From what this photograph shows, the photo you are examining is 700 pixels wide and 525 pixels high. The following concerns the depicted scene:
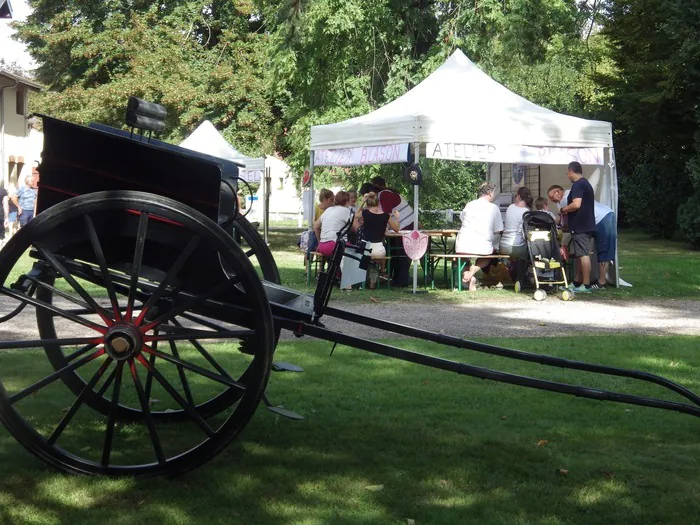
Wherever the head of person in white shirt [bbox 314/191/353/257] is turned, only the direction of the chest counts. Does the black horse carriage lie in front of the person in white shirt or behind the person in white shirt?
behind

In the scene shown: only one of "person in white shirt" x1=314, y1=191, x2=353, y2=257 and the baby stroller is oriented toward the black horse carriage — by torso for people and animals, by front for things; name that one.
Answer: the baby stroller

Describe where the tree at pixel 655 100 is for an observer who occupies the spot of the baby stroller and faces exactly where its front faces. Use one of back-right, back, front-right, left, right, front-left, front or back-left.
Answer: back

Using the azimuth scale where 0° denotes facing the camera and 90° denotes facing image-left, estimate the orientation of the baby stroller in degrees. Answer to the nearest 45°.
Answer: approximately 0°

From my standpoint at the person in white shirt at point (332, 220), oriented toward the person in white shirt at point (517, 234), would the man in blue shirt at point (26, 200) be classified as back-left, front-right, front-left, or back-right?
back-left

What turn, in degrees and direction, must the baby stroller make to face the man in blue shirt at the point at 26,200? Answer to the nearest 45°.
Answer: approximately 135° to its right

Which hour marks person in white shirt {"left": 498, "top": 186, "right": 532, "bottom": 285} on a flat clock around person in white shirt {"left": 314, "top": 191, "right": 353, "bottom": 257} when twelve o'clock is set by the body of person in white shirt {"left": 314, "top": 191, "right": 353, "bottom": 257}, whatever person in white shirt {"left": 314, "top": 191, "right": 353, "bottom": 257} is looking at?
person in white shirt {"left": 498, "top": 186, "right": 532, "bottom": 285} is roughly at 2 o'clock from person in white shirt {"left": 314, "top": 191, "right": 353, "bottom": 257}.

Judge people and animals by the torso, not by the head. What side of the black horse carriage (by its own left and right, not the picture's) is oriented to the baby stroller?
left

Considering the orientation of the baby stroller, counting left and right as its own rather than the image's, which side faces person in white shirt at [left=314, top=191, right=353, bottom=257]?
right

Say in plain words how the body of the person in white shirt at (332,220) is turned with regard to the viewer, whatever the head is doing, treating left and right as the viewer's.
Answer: facing away from the viewer and to the right of the viewer

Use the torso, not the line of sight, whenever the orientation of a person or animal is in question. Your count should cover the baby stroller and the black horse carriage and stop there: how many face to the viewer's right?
1

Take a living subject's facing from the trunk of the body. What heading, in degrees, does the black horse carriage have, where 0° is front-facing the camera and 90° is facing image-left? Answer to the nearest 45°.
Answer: approximately 270°

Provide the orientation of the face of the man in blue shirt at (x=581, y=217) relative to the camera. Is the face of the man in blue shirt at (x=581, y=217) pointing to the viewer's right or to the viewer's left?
to the viewer's left
